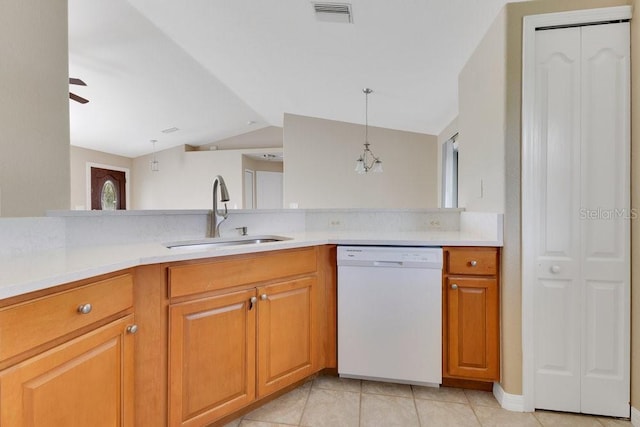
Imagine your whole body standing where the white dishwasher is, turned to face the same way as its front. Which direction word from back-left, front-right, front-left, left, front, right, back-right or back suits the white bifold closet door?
left

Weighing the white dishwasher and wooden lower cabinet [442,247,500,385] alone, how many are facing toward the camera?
2

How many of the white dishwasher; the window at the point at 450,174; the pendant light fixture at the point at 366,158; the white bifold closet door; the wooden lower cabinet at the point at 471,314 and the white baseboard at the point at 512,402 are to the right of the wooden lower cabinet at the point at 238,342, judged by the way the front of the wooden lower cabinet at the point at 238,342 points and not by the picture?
0

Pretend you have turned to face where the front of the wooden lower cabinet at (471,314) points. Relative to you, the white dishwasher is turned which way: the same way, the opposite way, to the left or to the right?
the same way

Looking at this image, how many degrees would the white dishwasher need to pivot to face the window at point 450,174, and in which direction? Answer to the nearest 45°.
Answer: approximately 180°

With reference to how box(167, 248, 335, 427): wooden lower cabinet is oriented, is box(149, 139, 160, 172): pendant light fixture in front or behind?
behind

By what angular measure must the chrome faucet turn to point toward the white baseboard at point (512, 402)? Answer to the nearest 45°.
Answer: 0° — it already faces it

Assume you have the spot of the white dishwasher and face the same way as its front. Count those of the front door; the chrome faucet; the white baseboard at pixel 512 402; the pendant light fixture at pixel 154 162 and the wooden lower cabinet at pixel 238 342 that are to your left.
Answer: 1

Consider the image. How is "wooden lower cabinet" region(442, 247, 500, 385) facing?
toward the camera

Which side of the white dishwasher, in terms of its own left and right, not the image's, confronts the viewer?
front

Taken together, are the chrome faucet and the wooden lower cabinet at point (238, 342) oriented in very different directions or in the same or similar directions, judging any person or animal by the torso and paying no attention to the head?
same or similar directions

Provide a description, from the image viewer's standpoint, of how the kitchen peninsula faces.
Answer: facing the viewer and to the right of the viewer

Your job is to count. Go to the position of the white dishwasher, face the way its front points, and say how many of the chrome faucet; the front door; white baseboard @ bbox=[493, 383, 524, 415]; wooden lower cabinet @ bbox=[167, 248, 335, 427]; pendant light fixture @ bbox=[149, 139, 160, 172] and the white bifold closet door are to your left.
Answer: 2

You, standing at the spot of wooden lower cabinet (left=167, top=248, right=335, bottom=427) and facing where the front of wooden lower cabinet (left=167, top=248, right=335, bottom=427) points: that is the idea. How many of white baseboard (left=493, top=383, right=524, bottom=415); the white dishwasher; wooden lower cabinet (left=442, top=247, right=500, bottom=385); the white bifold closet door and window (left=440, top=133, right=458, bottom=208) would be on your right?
0

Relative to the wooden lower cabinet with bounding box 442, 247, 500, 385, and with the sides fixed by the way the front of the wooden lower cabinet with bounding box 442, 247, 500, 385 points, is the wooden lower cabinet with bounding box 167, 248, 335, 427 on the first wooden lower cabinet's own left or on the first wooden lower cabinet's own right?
on the first wooden lower cabinet's own right
